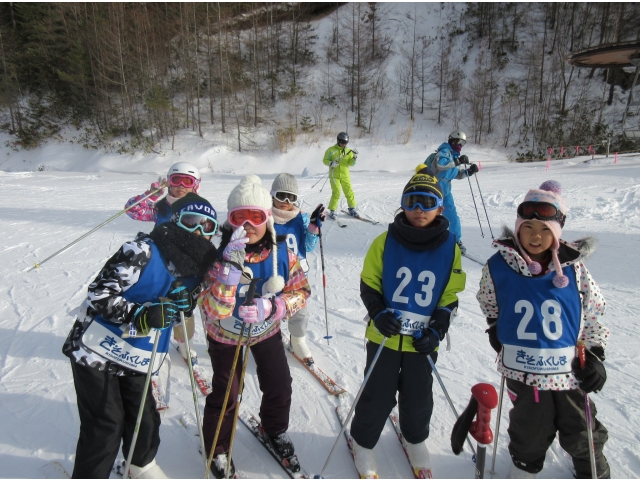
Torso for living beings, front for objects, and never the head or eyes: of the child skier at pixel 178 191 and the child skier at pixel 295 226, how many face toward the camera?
2

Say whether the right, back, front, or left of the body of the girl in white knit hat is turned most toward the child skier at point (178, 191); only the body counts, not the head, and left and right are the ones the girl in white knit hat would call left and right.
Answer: back

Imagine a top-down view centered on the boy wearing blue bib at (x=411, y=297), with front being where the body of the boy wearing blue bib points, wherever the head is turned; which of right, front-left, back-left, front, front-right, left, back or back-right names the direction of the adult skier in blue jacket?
back

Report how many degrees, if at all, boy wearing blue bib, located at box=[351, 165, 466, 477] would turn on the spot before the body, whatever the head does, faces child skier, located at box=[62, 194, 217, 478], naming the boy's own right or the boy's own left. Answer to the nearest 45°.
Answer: approximately 45° to the boy's own right

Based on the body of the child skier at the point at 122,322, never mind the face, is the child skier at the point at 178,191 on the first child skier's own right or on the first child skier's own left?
on the first child skier's own left

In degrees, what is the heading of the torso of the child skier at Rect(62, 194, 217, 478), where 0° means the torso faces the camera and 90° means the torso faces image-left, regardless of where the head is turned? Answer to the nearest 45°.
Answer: approximately 315°

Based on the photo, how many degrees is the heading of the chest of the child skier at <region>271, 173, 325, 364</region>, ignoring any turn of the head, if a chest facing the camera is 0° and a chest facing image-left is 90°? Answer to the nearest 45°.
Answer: approximately 0°
